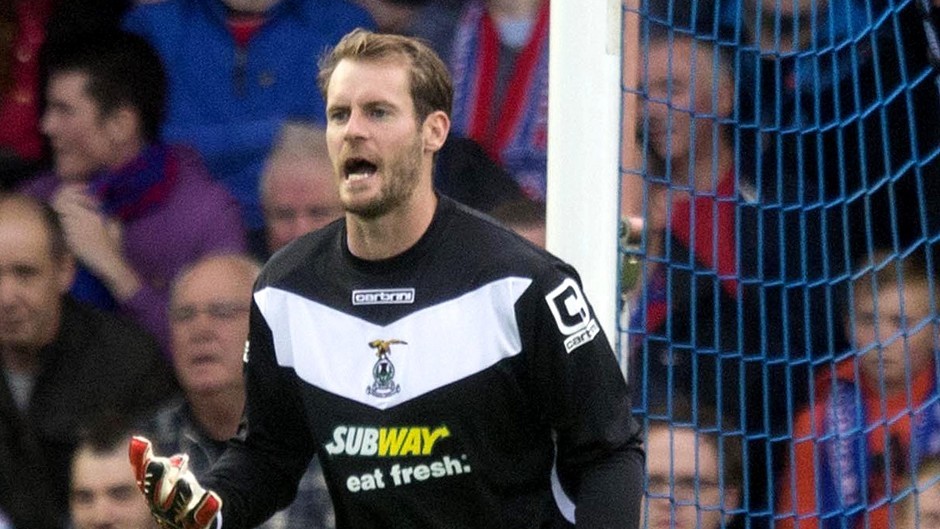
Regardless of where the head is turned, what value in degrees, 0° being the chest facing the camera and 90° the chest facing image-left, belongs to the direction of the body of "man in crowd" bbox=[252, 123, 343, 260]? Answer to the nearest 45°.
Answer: approximately 0°

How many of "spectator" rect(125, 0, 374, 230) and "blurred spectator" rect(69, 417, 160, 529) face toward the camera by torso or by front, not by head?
2

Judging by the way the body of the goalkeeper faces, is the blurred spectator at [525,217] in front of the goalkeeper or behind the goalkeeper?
behind

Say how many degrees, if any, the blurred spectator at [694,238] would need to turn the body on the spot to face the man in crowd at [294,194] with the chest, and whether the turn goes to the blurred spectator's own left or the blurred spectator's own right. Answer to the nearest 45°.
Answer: approximately 45° to the blurred spectator's own right
